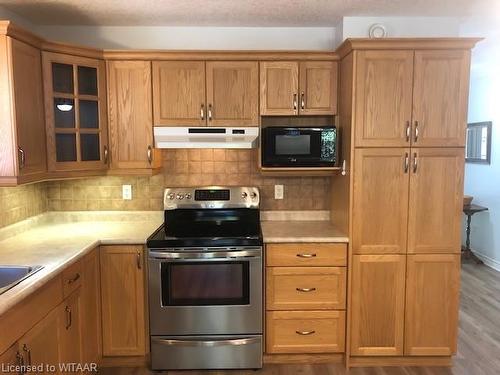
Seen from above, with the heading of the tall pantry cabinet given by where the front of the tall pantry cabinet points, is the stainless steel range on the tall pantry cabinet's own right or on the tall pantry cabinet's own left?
on the tall pantry cabinet's own right

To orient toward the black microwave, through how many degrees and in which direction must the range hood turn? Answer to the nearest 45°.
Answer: approximately 90° to its left

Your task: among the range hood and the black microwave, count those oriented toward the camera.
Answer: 2

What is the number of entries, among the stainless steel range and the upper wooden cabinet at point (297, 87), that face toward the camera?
2

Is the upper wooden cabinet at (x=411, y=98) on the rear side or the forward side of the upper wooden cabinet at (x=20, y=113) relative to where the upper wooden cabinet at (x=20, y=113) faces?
on the forward side

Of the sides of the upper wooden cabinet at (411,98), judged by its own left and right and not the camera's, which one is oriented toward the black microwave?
right

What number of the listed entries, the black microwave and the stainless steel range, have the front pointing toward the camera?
2

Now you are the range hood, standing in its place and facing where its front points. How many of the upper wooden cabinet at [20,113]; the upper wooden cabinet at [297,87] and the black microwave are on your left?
2

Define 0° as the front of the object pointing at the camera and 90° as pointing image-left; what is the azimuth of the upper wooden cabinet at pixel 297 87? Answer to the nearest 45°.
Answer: approximately 0°

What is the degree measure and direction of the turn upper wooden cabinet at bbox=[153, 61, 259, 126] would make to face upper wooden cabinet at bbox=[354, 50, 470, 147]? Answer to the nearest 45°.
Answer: approximately 90° to its left
